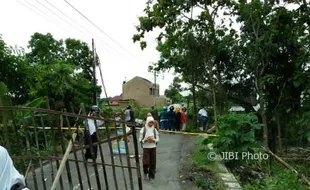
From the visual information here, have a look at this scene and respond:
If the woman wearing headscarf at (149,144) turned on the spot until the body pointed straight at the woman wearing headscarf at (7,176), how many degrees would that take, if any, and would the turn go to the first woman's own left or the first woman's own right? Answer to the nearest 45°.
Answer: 0° — they already face them

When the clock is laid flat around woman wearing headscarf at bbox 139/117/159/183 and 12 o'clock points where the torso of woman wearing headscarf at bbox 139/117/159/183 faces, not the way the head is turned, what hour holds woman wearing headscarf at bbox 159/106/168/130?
woman wearing headscarf at bbox 159/106/168/130 is roughly at 6 o'clock from woman wearing headscarf at bbox 139/117/159/183.

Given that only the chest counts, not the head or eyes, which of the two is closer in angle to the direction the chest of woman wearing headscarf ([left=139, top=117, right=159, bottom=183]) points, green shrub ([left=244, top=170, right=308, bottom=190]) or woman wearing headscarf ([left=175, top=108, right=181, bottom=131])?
the green shrub

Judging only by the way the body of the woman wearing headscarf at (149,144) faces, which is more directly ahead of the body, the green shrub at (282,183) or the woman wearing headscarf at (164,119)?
the green shrub

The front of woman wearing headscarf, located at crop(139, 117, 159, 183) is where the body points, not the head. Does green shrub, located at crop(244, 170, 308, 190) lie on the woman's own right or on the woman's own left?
on the woman's own left

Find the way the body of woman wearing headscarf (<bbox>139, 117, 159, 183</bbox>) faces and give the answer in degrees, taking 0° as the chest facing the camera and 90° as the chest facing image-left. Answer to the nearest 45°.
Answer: approximately 0°

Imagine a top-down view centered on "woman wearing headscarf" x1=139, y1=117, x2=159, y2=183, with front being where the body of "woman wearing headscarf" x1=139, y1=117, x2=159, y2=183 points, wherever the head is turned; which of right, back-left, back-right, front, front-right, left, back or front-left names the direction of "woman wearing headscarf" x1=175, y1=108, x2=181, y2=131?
back

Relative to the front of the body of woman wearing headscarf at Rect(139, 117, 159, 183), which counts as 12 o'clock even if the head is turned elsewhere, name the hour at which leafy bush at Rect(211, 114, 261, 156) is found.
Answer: The leafy bush is roughly at 8 o'clock from the woman wearing headscarf.

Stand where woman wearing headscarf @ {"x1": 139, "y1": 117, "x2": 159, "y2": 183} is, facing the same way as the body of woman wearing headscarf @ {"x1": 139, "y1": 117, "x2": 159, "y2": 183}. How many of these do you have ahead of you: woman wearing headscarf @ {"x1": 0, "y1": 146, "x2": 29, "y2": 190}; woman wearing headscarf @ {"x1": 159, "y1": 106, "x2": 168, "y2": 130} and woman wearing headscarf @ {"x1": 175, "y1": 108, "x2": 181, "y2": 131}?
1
